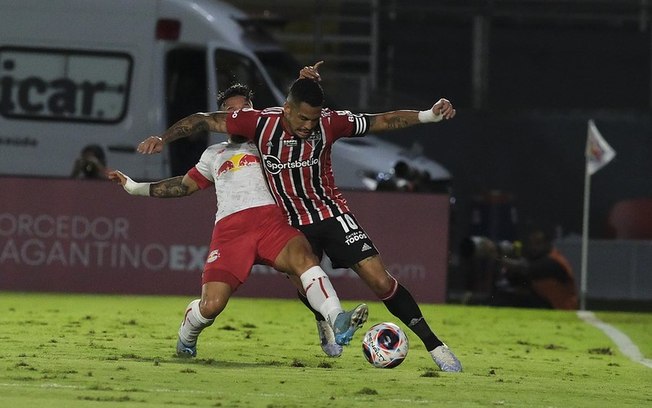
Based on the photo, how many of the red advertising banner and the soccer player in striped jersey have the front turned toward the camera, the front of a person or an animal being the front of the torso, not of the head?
2

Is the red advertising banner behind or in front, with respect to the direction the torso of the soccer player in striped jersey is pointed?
behind

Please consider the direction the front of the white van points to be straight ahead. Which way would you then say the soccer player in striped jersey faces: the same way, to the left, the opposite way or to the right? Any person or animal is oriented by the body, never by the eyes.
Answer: to the right

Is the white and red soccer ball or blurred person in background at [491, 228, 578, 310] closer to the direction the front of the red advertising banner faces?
the white and red soccer ball

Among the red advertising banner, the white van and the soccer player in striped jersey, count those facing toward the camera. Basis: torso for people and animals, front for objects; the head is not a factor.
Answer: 2

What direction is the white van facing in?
to the viewer's right

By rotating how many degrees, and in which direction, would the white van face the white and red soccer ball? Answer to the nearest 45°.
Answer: approximately 90° to its right

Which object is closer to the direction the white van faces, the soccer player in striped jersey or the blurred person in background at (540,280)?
the blurred person in background

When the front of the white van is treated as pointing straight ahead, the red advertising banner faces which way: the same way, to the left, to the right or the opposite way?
to the right
